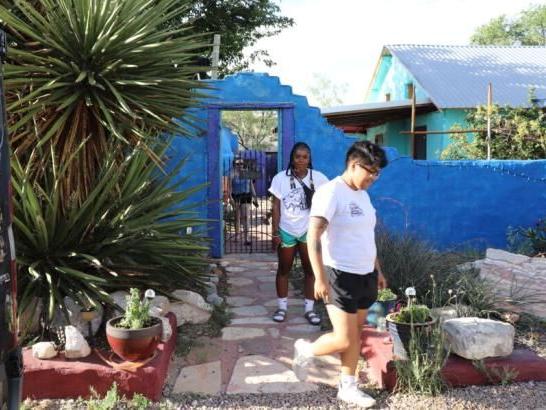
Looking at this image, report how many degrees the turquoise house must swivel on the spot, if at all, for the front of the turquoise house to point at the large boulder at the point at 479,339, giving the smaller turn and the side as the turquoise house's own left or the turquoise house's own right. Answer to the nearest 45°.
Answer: approximately 45° to the turquoise house's own left

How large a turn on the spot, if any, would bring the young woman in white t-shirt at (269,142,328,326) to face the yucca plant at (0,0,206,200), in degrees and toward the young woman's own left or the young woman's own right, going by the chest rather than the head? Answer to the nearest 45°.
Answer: approximately 90° to the young woman's own right

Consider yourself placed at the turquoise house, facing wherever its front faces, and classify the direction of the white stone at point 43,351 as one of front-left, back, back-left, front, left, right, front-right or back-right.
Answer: front-left

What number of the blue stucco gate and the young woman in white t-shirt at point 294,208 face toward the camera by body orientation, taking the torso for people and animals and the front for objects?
2

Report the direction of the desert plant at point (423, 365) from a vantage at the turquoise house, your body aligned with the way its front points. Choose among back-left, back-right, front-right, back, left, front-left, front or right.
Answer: front-left

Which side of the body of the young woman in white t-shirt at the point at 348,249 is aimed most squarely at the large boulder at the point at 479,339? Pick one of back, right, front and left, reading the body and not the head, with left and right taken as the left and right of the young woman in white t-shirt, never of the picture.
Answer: left

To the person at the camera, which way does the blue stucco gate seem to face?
facing the viewer

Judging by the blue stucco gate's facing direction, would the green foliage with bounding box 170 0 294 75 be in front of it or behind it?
behind

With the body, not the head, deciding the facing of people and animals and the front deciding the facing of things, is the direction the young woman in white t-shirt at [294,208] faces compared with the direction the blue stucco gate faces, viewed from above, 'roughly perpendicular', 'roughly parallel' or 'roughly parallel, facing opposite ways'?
roughly parallel

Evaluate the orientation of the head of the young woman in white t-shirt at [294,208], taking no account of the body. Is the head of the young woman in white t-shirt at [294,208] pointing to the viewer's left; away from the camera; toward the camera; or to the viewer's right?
toward the camera
